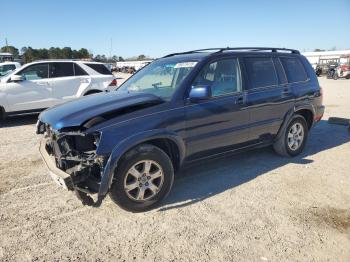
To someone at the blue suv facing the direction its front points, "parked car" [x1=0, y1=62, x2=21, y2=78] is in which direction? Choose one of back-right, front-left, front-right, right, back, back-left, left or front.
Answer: right

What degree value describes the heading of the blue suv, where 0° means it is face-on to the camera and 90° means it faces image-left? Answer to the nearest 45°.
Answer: approximately 45°

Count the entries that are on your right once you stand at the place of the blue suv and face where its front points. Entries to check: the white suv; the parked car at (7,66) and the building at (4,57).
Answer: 3

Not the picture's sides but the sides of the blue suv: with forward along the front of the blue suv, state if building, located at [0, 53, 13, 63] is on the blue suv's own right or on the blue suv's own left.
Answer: on the blue suv's own right

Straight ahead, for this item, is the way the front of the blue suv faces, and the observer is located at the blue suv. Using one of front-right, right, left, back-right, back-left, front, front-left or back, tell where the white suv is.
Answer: right
